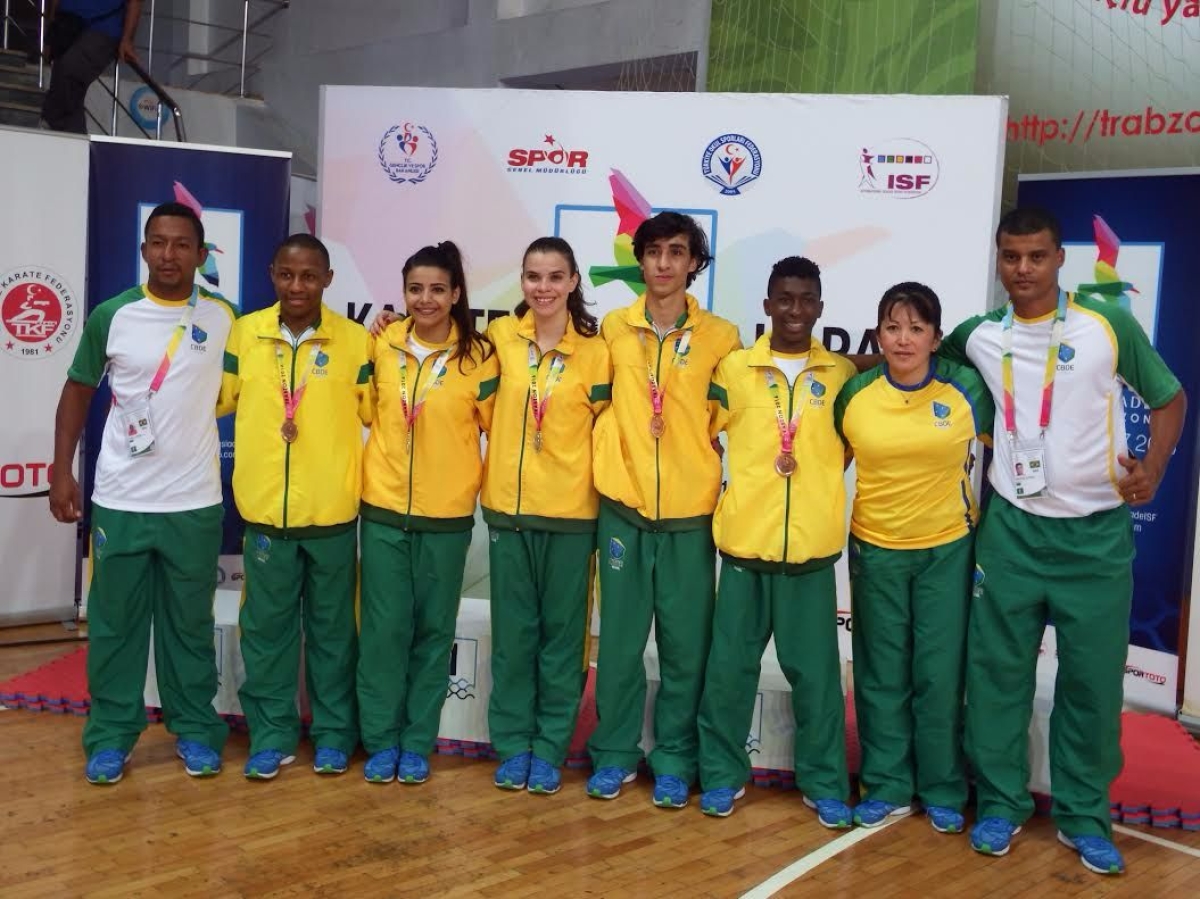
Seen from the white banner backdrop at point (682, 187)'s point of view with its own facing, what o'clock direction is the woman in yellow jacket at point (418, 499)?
The woman in yellow jacket is roughly at 1 o'clock from the white banner backdrop.

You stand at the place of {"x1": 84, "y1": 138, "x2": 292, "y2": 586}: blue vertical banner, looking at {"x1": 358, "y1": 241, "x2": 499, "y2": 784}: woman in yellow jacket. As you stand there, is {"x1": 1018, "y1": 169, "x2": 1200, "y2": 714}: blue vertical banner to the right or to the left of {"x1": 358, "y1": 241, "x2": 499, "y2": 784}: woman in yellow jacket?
left

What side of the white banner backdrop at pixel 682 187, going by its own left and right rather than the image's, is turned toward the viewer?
front

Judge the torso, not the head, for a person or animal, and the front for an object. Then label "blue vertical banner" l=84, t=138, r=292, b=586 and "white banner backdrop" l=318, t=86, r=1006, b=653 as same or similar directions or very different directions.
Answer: same or similar directions

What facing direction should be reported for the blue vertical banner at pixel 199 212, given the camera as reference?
facing the viewer

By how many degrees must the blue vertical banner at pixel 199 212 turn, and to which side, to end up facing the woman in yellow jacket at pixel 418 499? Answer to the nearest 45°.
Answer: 0° — it already faces them

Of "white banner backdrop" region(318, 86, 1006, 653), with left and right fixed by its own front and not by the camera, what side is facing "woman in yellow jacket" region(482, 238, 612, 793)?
front

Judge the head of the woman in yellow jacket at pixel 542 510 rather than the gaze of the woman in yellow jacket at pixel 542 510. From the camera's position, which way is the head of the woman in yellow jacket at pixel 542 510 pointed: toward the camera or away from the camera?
toward the camera

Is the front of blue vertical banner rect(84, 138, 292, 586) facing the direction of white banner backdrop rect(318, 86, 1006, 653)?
no

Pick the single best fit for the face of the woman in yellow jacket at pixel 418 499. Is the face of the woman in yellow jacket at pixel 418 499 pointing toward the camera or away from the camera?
toward the camera

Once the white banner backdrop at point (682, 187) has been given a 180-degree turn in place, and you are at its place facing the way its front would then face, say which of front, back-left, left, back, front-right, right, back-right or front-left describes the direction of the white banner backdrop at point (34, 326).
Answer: left

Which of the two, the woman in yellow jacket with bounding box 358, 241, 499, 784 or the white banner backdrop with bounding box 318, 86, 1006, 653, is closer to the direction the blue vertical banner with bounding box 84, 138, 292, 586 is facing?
the woman in yellow jacket

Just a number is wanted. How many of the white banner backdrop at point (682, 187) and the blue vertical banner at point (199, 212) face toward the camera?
2
